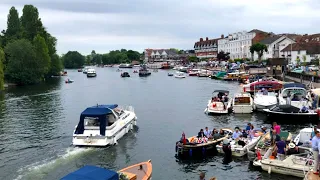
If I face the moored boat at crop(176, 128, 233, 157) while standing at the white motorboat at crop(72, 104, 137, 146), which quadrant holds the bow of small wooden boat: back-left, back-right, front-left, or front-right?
front-right

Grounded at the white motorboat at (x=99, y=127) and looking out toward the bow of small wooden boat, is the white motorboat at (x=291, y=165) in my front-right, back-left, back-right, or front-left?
front-left

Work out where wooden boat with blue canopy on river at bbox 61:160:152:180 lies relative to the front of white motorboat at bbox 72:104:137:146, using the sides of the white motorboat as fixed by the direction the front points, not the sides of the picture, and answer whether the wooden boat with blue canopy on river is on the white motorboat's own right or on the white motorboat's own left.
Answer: on the white motorboat's own right

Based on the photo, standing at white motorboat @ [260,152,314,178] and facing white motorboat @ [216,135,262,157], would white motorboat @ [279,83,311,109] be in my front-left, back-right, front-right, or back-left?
front-right

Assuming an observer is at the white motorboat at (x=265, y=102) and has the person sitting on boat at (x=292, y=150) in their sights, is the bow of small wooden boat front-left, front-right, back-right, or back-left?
front-right

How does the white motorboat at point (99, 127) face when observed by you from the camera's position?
facing away from the viewer and to the right of the viewer
